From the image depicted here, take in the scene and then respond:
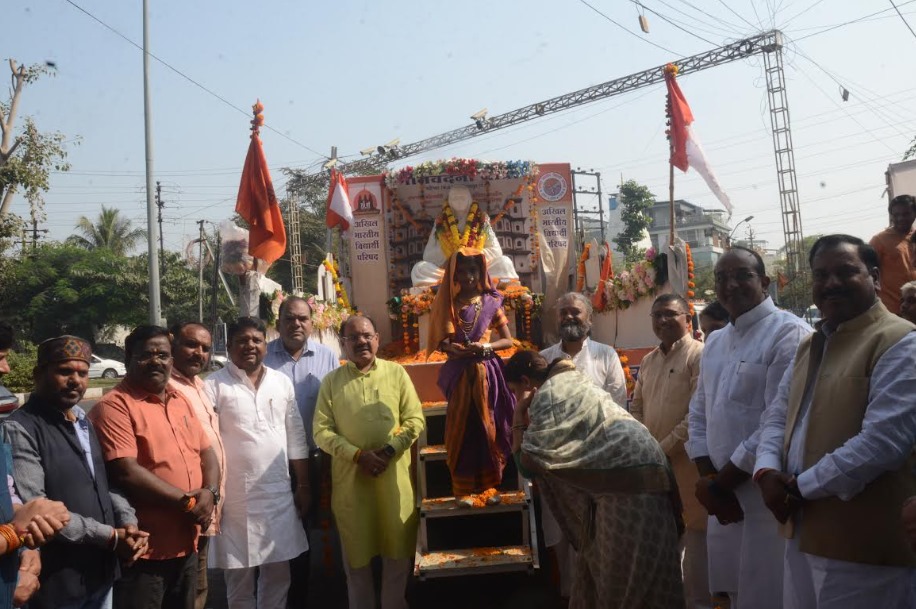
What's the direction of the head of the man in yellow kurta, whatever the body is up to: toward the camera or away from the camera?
toward the camera

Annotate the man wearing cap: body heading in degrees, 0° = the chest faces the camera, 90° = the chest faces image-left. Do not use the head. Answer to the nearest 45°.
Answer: approximately 315°

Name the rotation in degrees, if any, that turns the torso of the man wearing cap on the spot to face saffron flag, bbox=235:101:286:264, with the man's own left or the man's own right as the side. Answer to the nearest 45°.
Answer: approximately 135° to the man's own left

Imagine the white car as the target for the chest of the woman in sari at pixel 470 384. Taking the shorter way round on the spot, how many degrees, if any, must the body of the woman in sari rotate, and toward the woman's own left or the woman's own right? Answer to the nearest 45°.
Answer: approximately 135° to the woman's own right

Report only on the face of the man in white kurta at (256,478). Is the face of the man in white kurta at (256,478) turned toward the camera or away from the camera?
toward the camera

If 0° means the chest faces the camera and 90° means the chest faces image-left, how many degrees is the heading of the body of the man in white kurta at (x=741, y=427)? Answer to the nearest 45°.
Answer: approximately 45°

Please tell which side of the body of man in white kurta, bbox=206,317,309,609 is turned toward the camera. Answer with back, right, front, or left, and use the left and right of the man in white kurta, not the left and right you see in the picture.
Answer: front

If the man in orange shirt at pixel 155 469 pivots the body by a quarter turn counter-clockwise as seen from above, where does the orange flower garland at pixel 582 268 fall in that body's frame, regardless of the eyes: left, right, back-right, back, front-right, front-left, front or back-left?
front

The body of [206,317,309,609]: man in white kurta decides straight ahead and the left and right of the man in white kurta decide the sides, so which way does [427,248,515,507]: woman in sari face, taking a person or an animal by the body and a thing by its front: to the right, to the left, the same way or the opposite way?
the same way

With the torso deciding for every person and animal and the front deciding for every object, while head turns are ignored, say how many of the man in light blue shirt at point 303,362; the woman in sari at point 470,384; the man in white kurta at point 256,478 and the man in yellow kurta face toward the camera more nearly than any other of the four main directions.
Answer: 4

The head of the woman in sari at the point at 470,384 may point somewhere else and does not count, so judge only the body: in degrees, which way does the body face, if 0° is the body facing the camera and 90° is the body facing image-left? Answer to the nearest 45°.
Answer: approximately 0°

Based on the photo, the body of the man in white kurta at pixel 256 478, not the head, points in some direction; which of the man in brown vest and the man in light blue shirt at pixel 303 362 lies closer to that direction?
the man in brown vest

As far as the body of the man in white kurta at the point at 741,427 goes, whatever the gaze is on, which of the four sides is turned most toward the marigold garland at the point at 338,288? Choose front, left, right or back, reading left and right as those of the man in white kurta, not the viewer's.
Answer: right

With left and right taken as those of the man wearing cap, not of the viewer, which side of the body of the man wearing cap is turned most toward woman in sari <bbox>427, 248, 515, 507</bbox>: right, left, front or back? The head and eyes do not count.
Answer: left

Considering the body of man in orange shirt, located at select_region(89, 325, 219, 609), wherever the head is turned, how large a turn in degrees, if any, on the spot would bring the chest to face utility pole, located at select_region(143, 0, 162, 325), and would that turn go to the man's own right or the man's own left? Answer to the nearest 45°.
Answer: approximately 135° to the man's own left

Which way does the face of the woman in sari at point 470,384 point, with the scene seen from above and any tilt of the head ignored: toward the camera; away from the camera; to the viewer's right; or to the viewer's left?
toward the camera

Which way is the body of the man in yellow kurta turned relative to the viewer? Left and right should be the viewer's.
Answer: facing the viewer

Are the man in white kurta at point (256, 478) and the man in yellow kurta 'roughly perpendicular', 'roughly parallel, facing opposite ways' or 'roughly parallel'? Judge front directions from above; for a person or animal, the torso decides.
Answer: roughly parallel

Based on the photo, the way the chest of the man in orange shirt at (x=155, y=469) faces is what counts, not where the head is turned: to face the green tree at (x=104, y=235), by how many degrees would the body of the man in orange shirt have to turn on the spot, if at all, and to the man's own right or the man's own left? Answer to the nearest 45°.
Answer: approximately 135° to the man's own left
